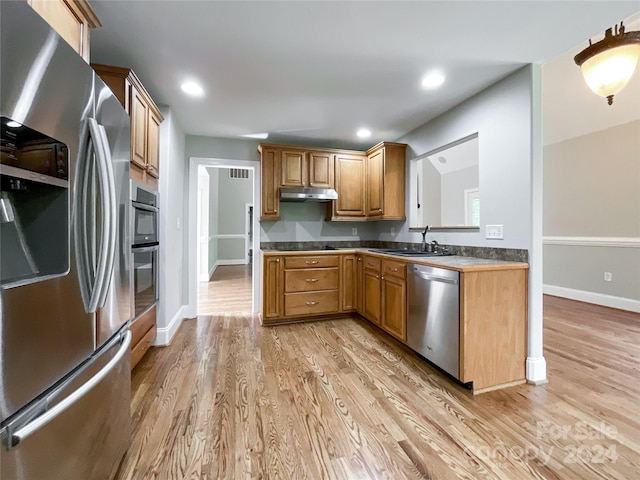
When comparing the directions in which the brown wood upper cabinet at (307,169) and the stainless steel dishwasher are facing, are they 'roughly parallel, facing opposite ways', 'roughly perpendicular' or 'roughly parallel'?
roughly perpendicular

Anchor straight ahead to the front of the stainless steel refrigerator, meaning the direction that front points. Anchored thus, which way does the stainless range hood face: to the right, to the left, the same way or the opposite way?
to the right

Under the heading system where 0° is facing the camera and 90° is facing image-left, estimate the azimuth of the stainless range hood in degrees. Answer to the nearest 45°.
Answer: approximately 0°

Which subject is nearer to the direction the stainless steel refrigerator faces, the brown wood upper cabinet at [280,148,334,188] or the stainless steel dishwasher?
the stainless steel dishwasher

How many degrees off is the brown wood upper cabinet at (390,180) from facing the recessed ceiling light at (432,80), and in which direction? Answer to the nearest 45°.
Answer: approximately 45° to its left

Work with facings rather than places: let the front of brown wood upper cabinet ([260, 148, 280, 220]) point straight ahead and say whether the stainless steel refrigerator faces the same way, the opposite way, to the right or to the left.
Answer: to the left

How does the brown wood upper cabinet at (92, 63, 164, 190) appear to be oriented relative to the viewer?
to the viewer's right

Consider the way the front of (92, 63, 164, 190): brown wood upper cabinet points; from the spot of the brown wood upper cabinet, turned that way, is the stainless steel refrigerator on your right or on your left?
on your right
